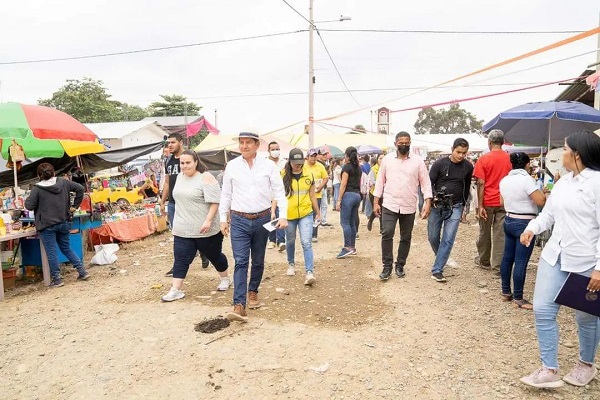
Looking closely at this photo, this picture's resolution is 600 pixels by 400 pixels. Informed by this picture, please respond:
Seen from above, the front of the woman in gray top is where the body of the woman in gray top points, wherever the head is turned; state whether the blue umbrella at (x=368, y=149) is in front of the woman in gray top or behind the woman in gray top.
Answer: behind

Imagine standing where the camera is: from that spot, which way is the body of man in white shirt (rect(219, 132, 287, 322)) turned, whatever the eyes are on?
toward the camera

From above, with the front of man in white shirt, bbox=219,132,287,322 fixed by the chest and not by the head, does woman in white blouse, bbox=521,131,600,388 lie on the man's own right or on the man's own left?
on the man's own left

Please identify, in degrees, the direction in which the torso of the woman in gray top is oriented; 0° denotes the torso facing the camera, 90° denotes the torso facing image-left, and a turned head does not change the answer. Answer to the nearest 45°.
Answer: approximately 45°

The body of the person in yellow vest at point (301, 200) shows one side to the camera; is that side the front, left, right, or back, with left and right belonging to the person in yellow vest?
front

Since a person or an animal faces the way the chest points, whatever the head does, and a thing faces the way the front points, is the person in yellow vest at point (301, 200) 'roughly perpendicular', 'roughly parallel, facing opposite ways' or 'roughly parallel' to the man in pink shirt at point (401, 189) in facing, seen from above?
roughly parallel

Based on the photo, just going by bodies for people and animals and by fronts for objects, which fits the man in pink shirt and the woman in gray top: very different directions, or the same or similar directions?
same or similar directions

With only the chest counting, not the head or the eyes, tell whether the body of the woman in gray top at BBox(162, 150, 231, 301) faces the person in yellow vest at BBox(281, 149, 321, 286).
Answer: no

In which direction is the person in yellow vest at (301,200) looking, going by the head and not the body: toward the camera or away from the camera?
toward the camera

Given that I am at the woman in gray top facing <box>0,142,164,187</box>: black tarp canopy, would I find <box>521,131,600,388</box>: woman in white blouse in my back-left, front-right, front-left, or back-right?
back-right

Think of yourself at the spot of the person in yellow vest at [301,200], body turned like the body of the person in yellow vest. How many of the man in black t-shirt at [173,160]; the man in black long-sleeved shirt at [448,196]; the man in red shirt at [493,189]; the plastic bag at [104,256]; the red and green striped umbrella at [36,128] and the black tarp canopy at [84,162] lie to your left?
2

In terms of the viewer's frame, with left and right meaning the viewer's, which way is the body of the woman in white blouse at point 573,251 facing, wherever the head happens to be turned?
facing the viewer and to the left of the viewer

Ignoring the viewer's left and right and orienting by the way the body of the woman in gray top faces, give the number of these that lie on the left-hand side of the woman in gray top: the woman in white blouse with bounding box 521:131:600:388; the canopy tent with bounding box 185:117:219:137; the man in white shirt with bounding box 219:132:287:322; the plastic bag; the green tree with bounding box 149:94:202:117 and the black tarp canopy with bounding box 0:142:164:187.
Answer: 2

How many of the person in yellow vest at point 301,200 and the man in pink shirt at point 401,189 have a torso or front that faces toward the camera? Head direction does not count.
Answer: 2

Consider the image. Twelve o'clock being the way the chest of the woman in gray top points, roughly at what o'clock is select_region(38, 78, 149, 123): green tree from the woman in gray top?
The green tree is roughly at 4 o'clock from the woman in gray top.

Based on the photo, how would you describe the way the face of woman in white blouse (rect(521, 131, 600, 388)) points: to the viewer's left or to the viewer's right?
to the viewer's left

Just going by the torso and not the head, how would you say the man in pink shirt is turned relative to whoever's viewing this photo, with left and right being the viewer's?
facing the viewer

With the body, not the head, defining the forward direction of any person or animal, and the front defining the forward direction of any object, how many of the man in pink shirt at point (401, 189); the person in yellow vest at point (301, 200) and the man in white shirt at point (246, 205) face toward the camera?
3
